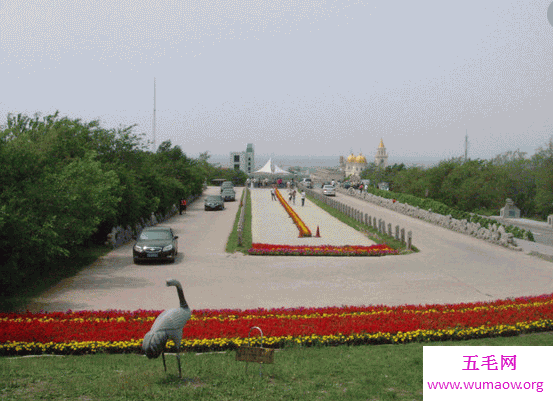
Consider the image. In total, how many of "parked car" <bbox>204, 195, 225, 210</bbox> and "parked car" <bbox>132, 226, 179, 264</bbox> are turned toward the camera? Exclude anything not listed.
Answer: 2

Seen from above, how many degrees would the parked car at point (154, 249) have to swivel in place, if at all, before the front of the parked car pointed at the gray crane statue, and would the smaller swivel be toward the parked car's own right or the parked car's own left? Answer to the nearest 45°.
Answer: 0° — it already faces it

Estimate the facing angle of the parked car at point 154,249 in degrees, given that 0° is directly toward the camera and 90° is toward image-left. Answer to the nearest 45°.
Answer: approximately 0°

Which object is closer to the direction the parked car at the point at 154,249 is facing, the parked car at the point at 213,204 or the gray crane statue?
the gray crane statue

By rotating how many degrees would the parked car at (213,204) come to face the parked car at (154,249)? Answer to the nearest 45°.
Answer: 0° — it already faces it

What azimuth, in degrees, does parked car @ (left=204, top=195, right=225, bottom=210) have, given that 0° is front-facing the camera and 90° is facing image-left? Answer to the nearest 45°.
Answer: approximately 0°

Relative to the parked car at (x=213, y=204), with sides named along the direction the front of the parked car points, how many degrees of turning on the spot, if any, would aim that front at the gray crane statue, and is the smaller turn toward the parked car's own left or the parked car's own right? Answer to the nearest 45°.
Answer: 0° — it already faces it

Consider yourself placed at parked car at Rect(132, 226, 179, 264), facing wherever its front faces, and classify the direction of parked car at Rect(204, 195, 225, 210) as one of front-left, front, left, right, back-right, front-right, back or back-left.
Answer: back
